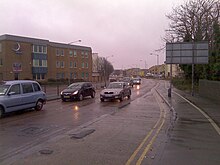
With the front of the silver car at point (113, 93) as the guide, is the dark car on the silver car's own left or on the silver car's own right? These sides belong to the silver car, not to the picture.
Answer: on the silver car's own right

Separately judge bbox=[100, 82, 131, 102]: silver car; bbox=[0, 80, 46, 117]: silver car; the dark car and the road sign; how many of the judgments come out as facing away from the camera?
1

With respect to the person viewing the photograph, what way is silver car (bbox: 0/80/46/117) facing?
facing the viewer and to the left of the viewer

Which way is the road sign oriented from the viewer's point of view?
away from the camera
